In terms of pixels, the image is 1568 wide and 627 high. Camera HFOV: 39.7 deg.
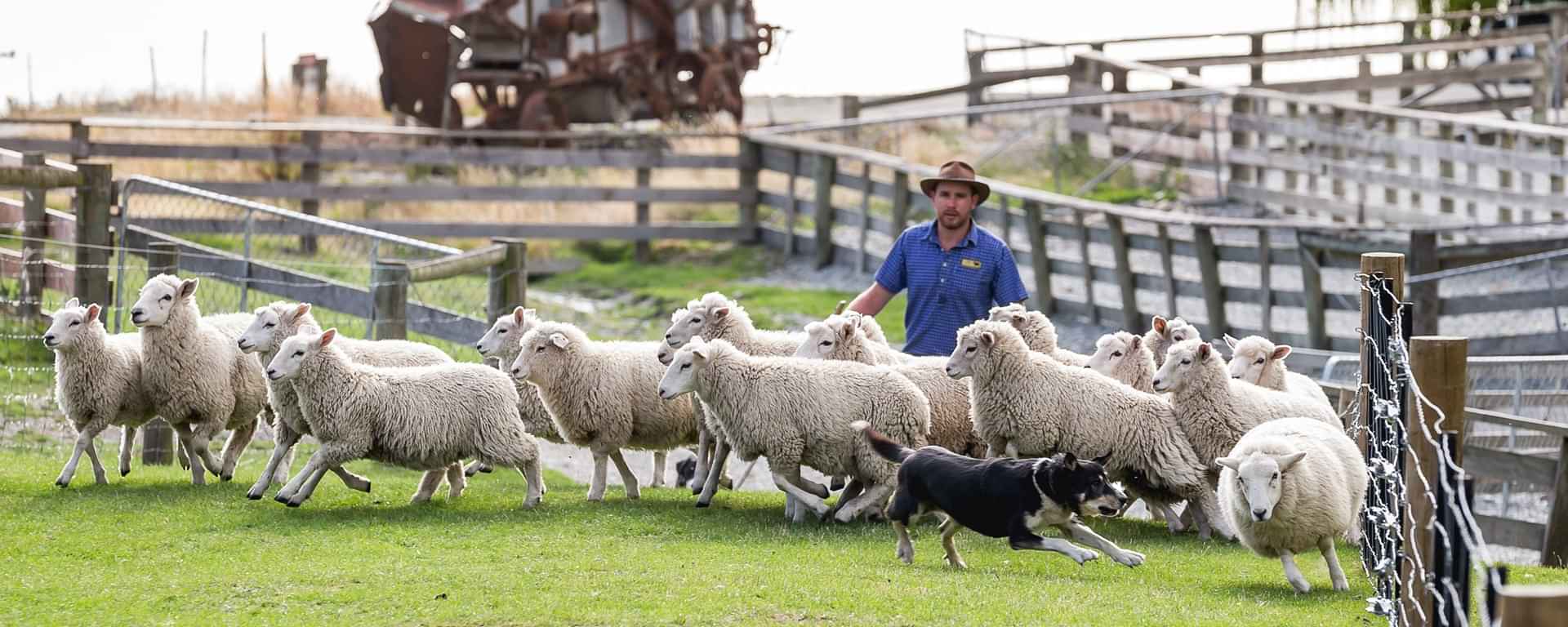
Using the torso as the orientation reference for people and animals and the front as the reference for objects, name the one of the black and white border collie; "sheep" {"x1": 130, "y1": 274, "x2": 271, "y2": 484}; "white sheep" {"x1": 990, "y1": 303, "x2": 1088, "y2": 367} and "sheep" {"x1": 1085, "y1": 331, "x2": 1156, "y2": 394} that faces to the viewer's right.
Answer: the black and white border collie

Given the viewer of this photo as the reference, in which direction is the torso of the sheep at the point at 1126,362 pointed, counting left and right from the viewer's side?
facing to the left of the viewer

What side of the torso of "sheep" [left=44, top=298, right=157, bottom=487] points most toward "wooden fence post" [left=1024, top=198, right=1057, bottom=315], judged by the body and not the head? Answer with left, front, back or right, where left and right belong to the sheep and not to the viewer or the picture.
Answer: back

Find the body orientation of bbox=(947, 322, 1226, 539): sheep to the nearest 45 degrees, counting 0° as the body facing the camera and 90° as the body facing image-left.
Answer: approximately 90°

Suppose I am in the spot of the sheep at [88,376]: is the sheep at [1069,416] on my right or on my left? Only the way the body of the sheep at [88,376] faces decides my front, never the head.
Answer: on my left

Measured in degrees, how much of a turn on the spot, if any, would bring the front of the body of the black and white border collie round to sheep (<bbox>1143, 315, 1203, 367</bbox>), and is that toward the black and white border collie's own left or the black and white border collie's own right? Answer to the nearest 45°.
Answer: approximately 90° to the black and white border collie's own left

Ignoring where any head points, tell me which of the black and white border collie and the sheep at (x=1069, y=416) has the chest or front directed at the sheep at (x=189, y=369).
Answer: the sheep at (x=1069, y=416)

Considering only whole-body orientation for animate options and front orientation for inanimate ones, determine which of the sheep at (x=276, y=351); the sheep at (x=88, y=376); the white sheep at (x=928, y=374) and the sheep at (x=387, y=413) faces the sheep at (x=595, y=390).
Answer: the white sheep

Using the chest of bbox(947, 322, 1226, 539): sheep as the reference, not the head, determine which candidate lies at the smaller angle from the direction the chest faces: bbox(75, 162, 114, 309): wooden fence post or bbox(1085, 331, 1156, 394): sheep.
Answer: the wooden fence post

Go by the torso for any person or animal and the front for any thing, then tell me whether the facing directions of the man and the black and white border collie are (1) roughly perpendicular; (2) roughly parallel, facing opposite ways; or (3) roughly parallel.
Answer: roughly perpendicular

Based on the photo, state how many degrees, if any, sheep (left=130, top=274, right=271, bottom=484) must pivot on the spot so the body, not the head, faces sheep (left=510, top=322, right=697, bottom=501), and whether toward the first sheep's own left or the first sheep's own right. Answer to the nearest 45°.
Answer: approximately 135° to the first sheep's own left

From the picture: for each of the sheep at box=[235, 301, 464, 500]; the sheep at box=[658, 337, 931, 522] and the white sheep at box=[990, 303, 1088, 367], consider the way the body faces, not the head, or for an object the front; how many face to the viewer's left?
3

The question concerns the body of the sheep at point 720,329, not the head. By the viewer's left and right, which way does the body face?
facing to the left of the viewer

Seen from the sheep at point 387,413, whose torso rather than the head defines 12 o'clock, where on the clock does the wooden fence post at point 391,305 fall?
The wooden fence post is roughly at 3 o'clock from the sheep.

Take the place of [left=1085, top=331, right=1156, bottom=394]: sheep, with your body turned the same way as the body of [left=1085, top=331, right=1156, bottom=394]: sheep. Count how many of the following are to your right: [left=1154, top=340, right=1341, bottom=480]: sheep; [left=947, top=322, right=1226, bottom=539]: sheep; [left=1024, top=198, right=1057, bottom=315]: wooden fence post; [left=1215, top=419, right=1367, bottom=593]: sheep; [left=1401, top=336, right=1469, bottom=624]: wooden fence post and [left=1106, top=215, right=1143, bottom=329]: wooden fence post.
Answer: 2

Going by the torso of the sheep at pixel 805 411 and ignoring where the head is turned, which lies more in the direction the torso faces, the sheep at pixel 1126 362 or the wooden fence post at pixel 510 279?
the wooden fence post

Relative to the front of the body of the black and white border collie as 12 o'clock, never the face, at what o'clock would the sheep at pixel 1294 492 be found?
The sheep is roughly at 12 o'clock from the black and white border collie.
